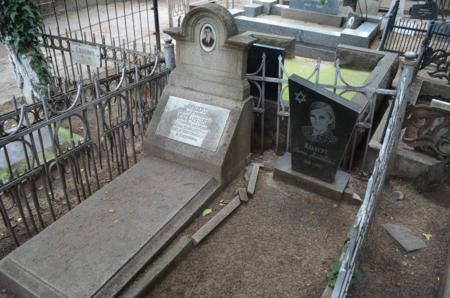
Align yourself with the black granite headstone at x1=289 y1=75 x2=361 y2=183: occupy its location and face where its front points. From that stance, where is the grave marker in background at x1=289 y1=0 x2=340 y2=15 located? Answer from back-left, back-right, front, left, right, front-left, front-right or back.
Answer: back-right

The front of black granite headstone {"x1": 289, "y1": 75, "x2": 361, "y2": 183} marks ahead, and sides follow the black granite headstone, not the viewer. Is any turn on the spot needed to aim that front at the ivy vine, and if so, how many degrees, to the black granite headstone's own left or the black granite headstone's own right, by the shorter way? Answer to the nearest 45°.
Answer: approximately 45° to the black granite headstone's own right

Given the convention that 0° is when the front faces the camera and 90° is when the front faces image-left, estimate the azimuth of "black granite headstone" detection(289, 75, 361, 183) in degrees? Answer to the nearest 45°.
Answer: approximately 45°

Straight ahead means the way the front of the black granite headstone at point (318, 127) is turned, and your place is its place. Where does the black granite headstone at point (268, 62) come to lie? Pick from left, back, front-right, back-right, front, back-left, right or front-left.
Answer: right

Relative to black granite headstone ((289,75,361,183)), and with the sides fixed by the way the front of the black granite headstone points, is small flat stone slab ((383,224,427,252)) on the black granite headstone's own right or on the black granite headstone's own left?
on the black granite headstone's own left

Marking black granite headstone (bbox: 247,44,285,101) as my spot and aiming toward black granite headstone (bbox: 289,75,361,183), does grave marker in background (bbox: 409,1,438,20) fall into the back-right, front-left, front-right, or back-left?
back-left

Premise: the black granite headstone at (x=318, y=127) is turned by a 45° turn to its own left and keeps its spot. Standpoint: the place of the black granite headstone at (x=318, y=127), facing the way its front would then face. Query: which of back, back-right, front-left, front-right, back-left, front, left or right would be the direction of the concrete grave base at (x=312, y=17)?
back

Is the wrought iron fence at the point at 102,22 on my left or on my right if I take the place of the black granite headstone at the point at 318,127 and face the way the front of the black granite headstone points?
on my right

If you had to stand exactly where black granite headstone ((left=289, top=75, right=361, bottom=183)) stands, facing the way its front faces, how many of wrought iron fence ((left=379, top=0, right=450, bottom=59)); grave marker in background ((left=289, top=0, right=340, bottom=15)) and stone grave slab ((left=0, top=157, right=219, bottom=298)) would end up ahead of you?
1
